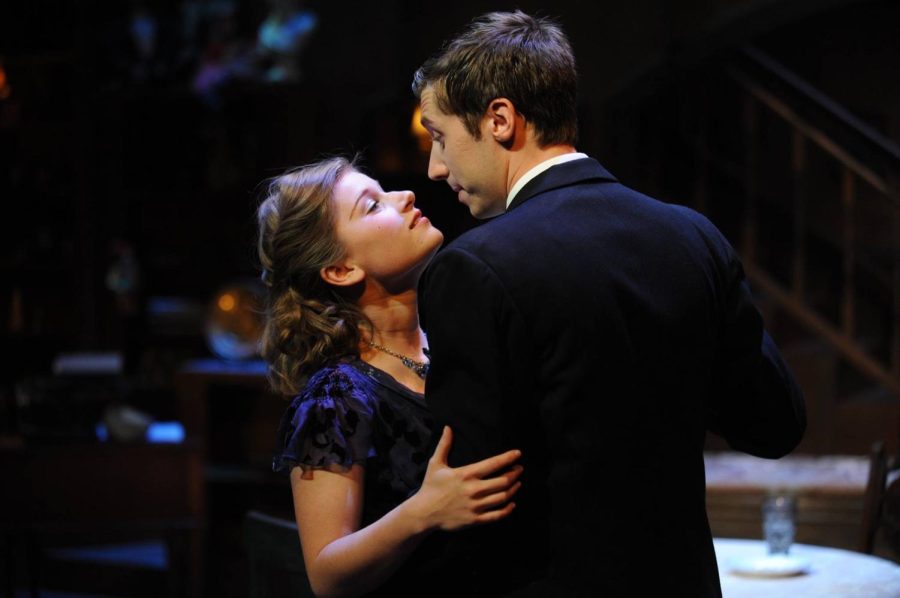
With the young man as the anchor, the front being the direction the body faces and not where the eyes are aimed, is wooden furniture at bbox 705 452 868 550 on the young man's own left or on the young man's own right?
on the young man's own right

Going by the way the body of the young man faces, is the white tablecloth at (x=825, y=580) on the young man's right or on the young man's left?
on the young man's right

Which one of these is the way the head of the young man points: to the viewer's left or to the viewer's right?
to the viewer's left

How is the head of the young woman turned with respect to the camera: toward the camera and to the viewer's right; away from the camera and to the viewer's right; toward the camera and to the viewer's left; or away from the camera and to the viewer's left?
toward the camera and to the viewer's right

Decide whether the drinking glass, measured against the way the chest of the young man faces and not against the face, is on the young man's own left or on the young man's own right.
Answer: on the young man's own right

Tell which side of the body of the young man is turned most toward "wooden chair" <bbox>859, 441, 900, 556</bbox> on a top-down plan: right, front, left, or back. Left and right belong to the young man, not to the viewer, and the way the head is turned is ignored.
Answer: right

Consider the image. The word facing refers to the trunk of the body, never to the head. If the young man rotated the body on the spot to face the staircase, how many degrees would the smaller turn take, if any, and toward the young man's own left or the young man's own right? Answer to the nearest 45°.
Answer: approximately 45° to the young man's own right

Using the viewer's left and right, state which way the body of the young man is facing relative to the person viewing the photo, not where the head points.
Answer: facing away from the viewer and to the left of the viewer
